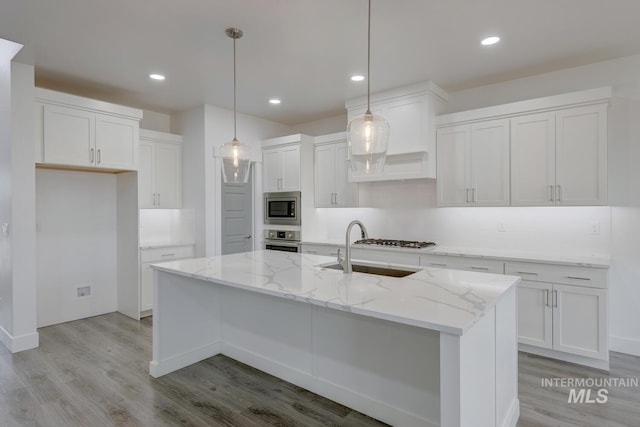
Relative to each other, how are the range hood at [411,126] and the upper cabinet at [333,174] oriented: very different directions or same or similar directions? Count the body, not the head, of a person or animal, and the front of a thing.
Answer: same or similar directions

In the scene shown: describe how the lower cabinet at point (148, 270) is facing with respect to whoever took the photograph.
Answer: facing the viewer and to the right of the viewer

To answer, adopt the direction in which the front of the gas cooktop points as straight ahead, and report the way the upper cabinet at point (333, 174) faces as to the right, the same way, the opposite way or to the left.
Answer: the same way

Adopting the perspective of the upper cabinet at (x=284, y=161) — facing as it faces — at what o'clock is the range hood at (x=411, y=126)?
the range hood at (x=411, y=126) is roughly at 9 o'clock from the upper cabinet at (x=284, y=161).

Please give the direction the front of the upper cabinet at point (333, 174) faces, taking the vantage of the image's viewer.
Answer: facing the viewer and to the left of the viewer

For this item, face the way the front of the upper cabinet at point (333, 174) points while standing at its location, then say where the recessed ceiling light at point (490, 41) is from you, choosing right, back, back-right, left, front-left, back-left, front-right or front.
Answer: left

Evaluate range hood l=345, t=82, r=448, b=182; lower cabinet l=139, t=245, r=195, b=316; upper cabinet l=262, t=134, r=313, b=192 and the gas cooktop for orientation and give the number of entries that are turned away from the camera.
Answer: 0

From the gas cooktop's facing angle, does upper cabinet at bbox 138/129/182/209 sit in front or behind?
in front

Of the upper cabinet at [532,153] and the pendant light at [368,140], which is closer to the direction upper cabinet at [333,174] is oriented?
the pendant light

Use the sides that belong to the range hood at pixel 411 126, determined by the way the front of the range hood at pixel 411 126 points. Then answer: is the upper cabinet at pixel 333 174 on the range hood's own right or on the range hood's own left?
on the range hood's own right

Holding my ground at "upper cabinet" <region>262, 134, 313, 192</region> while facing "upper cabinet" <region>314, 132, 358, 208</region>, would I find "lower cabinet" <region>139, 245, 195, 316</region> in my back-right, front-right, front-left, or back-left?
back-right

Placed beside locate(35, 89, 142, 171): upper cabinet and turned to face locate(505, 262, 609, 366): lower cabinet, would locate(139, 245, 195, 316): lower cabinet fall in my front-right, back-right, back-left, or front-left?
front-left
